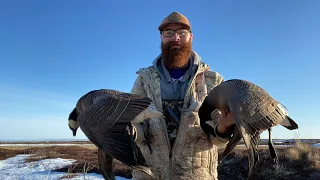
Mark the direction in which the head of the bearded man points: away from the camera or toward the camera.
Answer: toward the camera

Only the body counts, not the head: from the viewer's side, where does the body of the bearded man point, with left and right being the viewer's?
facing the viewer
